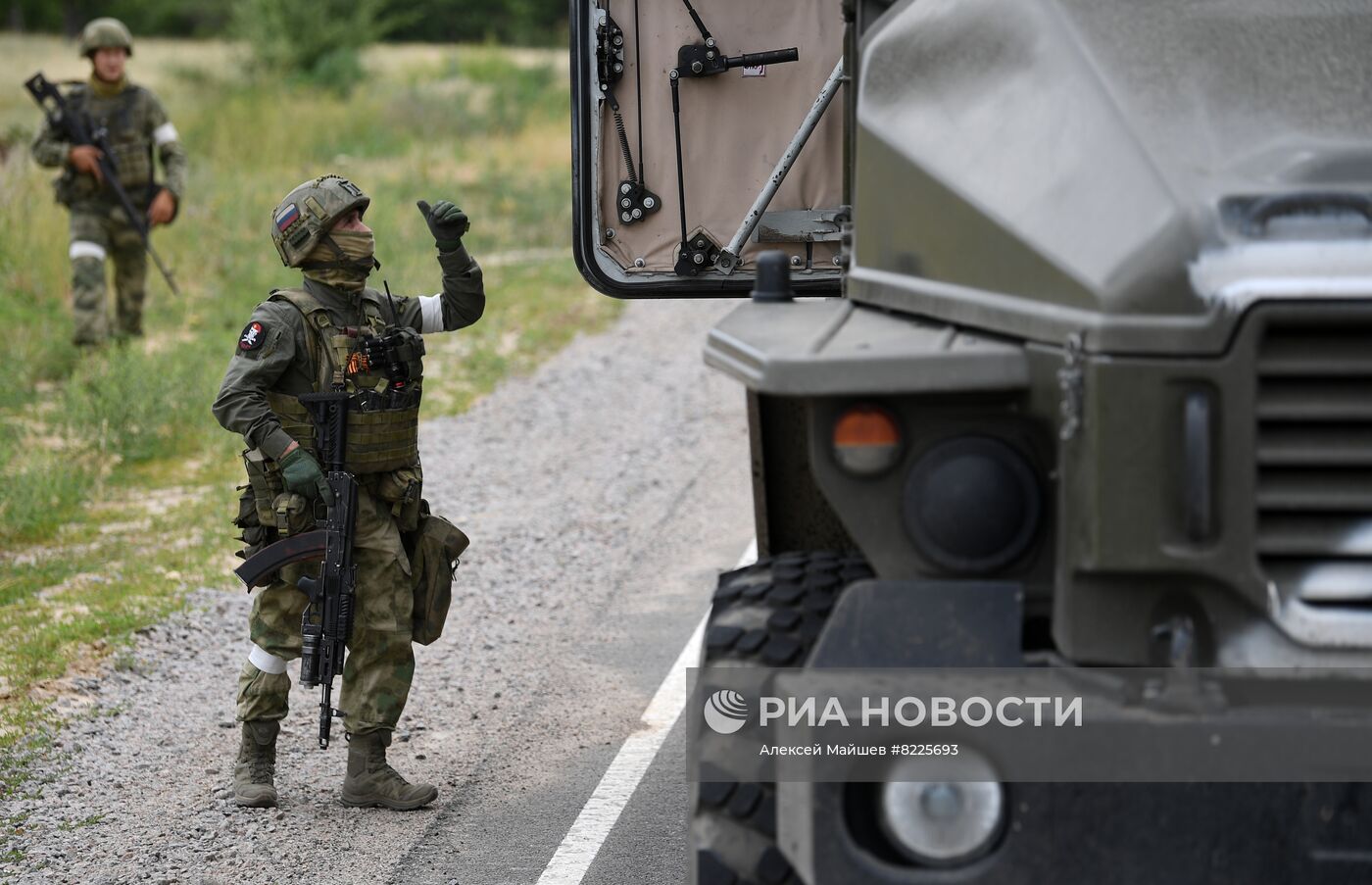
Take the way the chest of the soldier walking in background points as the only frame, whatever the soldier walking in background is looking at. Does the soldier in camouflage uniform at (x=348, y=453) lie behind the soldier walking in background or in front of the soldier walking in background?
in front

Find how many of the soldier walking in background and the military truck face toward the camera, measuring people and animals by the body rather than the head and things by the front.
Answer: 2

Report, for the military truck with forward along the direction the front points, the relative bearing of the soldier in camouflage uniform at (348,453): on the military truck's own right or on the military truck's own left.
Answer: on the military truck's own right

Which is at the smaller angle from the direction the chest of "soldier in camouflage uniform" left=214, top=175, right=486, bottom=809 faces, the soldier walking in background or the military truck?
the military truck

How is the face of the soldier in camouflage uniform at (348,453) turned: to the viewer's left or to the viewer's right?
to the viewer's right

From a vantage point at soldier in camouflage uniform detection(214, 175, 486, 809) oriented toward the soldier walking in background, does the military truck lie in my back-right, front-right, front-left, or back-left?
back-right

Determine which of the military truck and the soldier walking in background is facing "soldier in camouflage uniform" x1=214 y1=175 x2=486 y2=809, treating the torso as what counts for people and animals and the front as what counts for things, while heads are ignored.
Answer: the soldier walking in background

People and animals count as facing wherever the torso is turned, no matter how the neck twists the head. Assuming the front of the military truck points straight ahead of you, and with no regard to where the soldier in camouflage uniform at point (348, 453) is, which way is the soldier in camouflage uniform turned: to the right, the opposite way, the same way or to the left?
to the left

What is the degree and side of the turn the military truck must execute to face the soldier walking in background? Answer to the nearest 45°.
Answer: approximately 135° to its right

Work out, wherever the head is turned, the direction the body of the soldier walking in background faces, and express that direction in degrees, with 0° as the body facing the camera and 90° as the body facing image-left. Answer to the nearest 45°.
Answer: approximately 0°

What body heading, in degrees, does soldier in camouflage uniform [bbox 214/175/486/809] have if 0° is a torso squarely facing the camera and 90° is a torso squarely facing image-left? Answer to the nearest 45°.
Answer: approximately 315°
